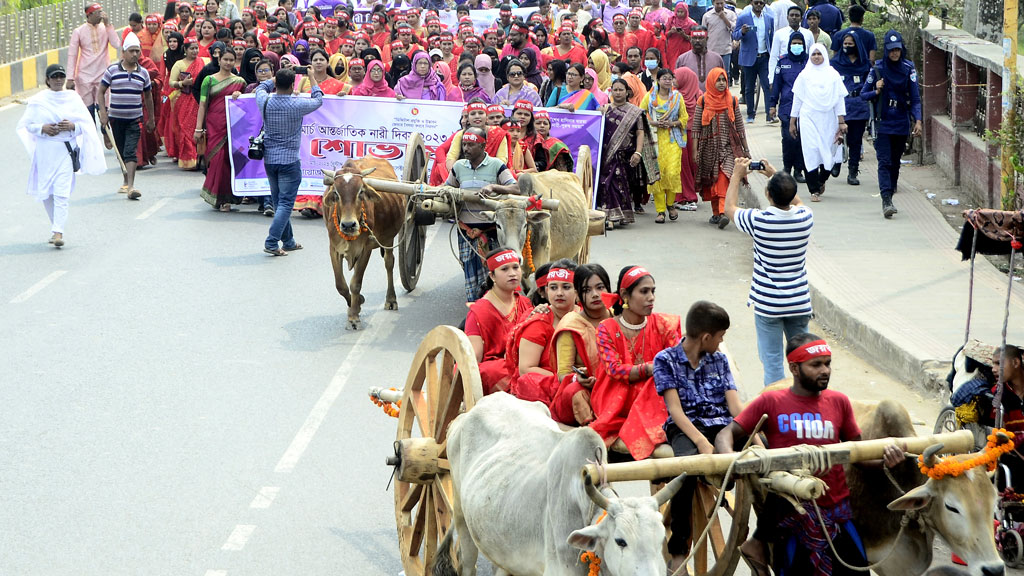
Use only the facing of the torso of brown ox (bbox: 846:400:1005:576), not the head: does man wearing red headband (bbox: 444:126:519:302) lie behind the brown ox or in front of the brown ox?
behind

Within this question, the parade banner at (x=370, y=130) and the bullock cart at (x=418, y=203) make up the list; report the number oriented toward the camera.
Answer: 2

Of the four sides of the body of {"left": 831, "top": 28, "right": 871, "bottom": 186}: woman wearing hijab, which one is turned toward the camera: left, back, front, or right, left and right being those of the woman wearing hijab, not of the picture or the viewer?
front

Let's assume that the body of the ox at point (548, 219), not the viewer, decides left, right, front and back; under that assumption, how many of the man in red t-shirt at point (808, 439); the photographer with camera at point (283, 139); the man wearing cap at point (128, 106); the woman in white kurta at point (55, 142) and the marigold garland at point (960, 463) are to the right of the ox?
3

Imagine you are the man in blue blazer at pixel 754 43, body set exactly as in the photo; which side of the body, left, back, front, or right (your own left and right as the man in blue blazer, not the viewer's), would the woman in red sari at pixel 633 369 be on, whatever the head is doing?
front

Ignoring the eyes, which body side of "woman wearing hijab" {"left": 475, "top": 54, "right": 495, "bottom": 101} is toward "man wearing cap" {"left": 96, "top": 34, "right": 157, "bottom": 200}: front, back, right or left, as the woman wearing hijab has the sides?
right

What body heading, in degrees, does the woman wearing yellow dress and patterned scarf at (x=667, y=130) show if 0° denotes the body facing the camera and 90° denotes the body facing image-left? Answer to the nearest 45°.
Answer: approximately 0°

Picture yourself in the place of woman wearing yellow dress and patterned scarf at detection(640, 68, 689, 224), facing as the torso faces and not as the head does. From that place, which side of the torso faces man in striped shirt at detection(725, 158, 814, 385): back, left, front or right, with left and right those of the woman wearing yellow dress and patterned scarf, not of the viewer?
front

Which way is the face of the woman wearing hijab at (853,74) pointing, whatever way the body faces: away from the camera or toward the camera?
toward the camera

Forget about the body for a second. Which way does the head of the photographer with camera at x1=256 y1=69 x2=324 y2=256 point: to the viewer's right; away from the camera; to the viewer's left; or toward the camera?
away from the camera

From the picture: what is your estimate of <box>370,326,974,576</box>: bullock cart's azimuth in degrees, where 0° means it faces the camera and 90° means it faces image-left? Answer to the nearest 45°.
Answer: approximately 315°

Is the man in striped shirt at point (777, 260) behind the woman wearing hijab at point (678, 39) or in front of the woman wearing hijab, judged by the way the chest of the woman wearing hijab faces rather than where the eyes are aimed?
in front

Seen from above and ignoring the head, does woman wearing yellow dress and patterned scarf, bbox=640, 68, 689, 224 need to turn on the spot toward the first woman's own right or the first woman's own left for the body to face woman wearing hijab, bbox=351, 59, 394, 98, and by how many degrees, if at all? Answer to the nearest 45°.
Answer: approximately 90° to the first woman's own right

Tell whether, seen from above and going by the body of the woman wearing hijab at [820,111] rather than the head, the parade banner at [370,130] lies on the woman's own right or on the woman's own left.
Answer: on the woman's own right

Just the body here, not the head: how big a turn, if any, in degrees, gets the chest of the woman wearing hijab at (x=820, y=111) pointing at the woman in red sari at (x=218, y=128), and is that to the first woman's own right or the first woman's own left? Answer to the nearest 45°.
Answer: approximately 90° to the first woman's own right

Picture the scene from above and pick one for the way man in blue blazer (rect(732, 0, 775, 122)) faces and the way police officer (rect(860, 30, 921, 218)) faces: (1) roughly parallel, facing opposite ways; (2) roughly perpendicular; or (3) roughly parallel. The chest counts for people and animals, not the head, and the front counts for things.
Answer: roughly parallel

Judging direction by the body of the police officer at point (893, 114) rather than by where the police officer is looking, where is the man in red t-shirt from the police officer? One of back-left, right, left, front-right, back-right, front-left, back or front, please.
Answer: front

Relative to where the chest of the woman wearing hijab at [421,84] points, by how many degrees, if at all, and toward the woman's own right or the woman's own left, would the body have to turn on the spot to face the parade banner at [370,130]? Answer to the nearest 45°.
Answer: approximately 45° to the woman's own right
